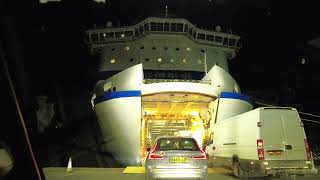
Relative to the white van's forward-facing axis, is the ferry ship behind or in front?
in front

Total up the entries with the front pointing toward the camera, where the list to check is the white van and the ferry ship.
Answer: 1

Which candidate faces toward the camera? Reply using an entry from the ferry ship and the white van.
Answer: the ferry ship

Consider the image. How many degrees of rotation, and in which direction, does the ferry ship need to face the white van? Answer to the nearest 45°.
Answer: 0° — it already faces it

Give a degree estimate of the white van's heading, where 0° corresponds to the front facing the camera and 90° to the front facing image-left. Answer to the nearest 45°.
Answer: approximately 135°

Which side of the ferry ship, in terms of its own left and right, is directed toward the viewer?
front
